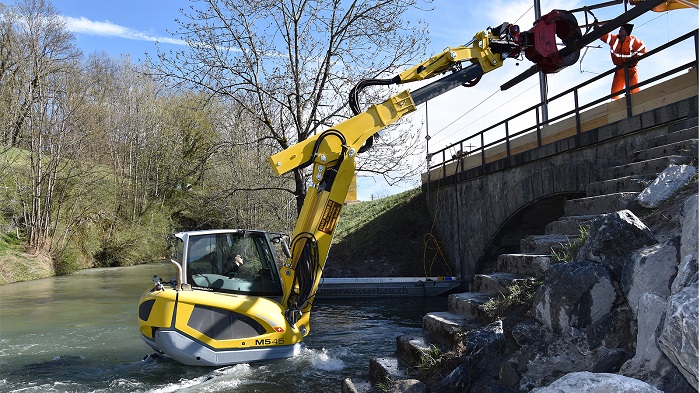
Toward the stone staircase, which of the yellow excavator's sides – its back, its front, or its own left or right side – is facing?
front

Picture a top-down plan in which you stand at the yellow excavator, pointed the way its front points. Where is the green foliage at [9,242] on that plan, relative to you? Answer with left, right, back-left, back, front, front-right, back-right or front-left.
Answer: back-left

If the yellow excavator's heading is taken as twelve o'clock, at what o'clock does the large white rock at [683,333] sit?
The large white rock is roughly at 2 o'clock from the yellow excavator.

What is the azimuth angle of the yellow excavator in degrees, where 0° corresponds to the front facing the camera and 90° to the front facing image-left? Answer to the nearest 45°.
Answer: approximately 270°

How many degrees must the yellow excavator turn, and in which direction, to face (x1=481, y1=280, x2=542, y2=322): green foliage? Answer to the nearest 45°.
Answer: approximately 45° to its right

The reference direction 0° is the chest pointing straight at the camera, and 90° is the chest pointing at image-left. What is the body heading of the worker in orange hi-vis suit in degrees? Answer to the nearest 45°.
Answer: approximately 45°

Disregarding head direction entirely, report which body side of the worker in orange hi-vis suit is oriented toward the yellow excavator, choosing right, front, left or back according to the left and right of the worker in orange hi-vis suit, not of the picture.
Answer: right

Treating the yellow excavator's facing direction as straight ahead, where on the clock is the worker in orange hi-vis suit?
The worker in orange hi-vis suit is roughly at 11 o'clock from the yellow excavator.

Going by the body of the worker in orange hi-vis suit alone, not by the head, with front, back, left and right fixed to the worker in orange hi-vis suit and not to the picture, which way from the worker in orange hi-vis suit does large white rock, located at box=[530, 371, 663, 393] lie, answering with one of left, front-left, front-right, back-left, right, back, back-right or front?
front-left

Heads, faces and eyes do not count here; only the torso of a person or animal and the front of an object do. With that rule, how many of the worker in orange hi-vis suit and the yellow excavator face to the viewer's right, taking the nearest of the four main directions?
1

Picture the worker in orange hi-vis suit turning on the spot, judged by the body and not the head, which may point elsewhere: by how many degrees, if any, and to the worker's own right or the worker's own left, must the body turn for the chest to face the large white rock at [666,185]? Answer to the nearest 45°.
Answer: approximately 45° to the worker's own left

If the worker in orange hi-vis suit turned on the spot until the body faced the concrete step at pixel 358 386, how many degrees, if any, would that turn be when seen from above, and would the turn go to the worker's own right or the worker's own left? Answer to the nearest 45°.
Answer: approximately 45° to the worker's own left

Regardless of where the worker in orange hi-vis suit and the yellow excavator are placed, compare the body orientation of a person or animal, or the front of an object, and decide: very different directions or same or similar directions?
very different directions
